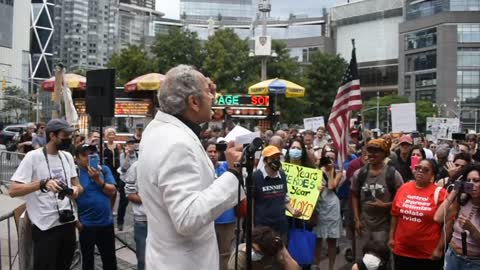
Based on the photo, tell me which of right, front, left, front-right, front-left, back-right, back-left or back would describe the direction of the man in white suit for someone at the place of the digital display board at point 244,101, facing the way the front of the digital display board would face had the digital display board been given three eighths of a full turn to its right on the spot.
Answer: back-left

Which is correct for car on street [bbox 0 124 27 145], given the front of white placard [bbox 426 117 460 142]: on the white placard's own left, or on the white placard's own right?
on the white placard's own right

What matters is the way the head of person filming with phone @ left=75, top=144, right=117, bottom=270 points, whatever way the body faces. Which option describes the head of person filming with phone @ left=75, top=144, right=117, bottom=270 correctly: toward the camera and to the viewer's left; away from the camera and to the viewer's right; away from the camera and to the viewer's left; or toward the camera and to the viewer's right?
toward the camera and to the viewer's right

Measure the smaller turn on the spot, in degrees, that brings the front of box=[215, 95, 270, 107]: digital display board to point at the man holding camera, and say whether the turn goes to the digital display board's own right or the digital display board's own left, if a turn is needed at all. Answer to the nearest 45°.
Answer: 0° — it already faces them

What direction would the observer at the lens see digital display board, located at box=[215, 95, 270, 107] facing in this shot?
facing the viewer

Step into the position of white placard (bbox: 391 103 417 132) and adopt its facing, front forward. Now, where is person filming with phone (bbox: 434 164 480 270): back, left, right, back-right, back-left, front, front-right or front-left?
front

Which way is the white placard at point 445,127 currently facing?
toward the camera

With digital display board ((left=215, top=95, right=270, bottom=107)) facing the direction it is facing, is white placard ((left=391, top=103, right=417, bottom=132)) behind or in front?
in front

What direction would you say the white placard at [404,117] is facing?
toward the camera

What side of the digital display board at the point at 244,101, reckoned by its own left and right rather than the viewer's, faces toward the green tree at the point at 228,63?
back

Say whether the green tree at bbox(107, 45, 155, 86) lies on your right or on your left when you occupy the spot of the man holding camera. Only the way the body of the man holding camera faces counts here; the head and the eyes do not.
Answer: on your left
